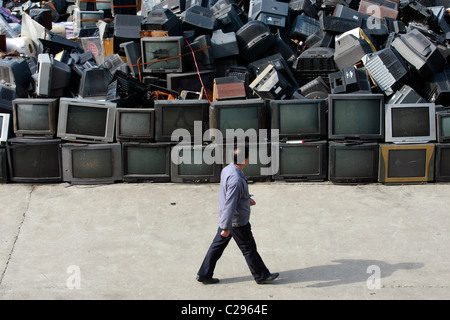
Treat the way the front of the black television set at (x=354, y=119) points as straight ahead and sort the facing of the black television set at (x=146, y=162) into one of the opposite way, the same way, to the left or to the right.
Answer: the same way

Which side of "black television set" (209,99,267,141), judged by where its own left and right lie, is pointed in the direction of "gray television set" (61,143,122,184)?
right

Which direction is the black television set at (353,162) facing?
toward the camera

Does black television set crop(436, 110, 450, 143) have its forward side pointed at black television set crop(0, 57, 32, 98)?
no

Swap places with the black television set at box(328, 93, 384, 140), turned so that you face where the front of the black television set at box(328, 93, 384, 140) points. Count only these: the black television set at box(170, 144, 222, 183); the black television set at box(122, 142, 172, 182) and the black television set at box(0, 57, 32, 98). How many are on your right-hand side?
3

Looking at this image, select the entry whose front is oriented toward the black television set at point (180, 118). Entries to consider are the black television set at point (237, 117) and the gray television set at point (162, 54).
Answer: the gray television set at point (162, 54)

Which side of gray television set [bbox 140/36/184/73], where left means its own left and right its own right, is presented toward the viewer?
front

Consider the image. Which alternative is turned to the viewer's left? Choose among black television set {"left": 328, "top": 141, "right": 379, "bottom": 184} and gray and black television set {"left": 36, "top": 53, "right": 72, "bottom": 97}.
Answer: gray and black television set {"left": 36, "top": 53, "right": 72, "bottom": 97}

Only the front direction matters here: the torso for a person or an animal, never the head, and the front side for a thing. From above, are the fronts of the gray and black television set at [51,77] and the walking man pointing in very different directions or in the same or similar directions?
very different directions

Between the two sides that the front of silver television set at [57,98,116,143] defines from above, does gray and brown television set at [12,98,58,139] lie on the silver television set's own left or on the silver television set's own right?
on the silver television set's own right

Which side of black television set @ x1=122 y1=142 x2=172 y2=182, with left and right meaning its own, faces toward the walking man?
front

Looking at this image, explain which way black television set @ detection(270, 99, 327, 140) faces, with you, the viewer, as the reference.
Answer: facing the viewer

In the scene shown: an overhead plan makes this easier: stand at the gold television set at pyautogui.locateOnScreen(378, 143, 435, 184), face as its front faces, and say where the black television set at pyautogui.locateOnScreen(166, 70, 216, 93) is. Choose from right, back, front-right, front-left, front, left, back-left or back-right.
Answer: right

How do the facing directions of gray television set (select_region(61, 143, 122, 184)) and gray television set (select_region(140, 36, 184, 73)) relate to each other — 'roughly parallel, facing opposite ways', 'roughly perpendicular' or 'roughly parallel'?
roughly parallel

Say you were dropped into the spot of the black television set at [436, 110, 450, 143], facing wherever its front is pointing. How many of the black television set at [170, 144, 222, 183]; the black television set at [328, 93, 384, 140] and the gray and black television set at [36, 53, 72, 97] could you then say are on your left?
0

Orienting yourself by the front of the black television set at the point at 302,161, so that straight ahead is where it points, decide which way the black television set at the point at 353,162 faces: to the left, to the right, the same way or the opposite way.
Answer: the same way

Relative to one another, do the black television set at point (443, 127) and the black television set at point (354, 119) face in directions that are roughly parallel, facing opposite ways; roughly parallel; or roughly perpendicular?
roughly parallel

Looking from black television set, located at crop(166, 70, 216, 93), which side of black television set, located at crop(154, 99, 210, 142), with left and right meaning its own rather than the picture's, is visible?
back

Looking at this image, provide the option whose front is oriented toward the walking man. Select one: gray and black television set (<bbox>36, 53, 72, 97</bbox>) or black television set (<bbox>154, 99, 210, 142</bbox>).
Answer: black television set (<bbox>154, 99, 210, 142</bbox>)

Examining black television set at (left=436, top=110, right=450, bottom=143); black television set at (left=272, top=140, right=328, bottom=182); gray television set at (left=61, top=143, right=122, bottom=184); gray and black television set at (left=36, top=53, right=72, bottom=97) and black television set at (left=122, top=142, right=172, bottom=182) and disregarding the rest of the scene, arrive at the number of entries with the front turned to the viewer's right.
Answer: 0
